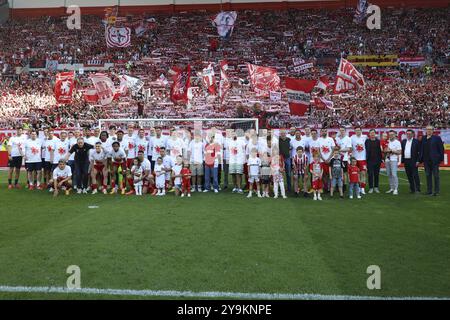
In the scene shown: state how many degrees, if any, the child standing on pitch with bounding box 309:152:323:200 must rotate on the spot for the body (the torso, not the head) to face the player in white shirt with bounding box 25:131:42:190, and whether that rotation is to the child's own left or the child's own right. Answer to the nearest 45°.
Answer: approximately 90° to the child's own right

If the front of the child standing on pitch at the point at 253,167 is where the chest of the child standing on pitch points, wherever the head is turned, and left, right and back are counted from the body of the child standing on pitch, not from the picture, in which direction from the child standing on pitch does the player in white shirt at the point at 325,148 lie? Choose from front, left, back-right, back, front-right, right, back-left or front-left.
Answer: left

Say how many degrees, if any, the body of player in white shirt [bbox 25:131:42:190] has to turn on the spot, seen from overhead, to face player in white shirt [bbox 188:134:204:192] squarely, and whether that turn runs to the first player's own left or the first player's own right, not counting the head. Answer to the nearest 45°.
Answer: approximately 45° to the first player's own left

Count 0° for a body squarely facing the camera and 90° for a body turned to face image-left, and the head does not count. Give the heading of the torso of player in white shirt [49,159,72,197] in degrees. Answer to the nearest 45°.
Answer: approximately 0°

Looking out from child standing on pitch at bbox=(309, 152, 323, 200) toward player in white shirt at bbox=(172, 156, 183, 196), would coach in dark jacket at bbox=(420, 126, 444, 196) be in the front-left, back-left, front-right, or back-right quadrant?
back-right
